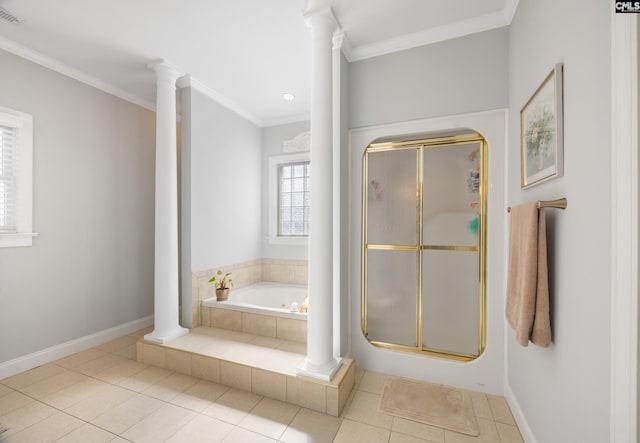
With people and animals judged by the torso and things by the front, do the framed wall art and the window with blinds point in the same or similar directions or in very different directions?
very different directions

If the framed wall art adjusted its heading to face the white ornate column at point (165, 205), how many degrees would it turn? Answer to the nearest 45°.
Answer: approximately 45° to its right

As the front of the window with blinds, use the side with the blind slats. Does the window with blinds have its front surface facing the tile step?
yes

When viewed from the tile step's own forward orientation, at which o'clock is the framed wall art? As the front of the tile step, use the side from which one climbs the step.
The framed wall art is roughly at 9 o'clock from the tile step.

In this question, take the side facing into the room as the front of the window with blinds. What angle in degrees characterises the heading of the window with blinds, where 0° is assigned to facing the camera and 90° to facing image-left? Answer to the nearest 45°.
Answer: approximately 315°

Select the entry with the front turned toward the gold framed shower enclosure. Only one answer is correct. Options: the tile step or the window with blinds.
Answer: the window with blinds

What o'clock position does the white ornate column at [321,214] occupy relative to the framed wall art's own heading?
The white ornate column is roughly at 1 o'clock from the framed wall art.

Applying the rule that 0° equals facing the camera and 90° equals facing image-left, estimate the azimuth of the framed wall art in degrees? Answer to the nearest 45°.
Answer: approximately 45°
